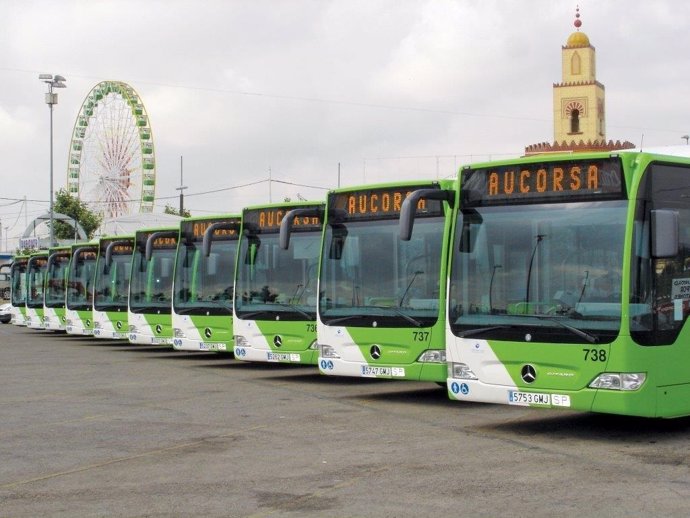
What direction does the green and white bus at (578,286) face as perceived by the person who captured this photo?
facing the viewer and to the left of the viewer

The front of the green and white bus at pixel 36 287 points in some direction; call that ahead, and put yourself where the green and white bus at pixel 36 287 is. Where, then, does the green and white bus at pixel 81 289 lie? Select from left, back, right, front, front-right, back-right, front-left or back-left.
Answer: front-left

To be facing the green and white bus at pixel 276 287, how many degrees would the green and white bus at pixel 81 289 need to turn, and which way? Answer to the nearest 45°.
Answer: approximately 45° to its left

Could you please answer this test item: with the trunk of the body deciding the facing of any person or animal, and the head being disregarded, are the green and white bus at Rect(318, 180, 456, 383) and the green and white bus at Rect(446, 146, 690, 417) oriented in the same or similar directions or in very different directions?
same or similar directions

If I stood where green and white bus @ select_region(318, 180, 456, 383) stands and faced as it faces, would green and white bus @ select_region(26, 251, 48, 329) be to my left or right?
on my right

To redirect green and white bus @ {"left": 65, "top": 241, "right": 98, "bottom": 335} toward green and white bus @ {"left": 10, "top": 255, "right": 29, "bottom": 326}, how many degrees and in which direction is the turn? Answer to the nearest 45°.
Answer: approximately 135° to its right

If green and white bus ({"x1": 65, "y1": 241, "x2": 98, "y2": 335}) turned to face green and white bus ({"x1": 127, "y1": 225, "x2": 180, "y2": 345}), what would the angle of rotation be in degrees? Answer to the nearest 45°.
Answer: approximately 45° to its left

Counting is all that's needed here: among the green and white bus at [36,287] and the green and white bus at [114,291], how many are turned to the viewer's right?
0

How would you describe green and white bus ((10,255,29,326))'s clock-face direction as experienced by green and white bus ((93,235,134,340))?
green and white bus ((10,255,29,326)) is roughly at 4 o'clock from green and white bus ((93,235,134,340)).

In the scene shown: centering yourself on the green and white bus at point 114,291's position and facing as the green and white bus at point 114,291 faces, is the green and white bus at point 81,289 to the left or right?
on its right

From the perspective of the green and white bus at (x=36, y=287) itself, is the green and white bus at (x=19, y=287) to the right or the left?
on its right

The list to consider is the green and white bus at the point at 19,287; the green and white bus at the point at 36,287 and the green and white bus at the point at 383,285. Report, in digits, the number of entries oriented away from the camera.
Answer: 0

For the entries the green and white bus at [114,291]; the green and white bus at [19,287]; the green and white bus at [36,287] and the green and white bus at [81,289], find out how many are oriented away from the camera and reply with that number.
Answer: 0

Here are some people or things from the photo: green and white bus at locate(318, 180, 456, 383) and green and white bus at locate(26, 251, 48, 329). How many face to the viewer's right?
0

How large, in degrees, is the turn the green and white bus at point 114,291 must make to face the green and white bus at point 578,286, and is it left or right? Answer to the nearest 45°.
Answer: approximately 45° to its left
